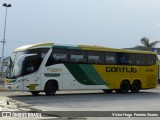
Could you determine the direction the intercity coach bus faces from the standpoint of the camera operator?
facing the viewer and to the left of the viewer
